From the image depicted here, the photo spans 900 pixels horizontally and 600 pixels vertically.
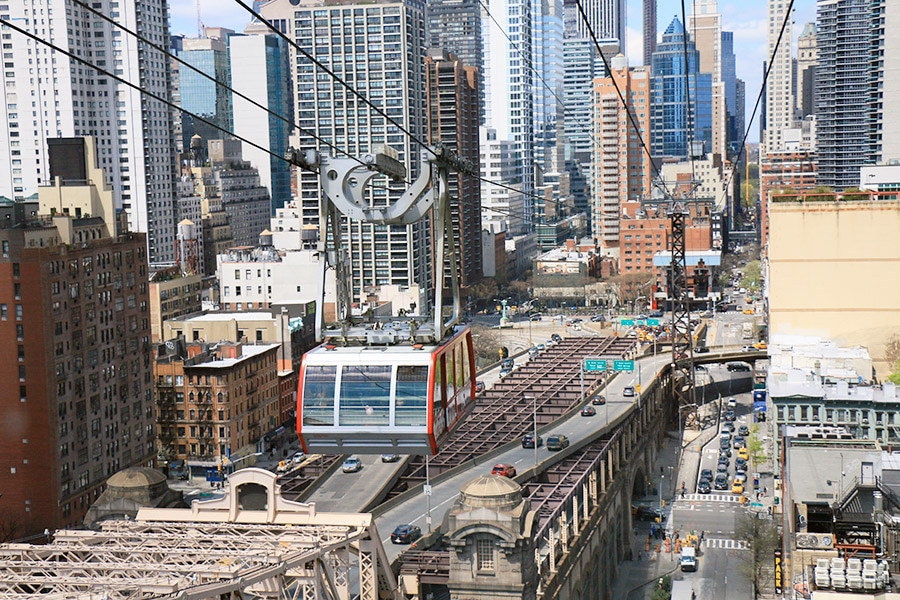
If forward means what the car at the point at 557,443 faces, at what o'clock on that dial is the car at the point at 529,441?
the car at the point at 529,441 is roughly at 9 o'clock from the car at the point at 557,443.

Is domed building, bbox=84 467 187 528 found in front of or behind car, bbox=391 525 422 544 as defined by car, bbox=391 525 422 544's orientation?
behind

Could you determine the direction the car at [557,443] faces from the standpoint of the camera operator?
facing away from the viewer and to the right of the viewer

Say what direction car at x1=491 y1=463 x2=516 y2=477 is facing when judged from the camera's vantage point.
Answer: facing away from the viewer and to the right of the viewer

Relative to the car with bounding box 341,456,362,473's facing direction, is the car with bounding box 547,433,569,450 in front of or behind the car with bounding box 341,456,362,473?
behind

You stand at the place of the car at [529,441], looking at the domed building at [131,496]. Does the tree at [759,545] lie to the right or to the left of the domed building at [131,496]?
left

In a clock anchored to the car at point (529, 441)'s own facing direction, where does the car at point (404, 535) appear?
the car at point (404, 535) is roughly at 5 o'clock from the car at point (529, 441).

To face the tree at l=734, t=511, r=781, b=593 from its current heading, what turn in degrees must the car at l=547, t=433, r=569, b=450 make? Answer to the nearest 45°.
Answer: approximately 90° to its right

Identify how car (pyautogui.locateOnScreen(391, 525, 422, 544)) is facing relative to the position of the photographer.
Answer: facing away from the viewer and to the right of the viewer

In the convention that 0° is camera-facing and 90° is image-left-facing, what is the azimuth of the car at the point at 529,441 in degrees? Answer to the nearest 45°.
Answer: approximately 225°

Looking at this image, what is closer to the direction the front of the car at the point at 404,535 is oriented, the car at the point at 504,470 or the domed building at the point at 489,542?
the car
